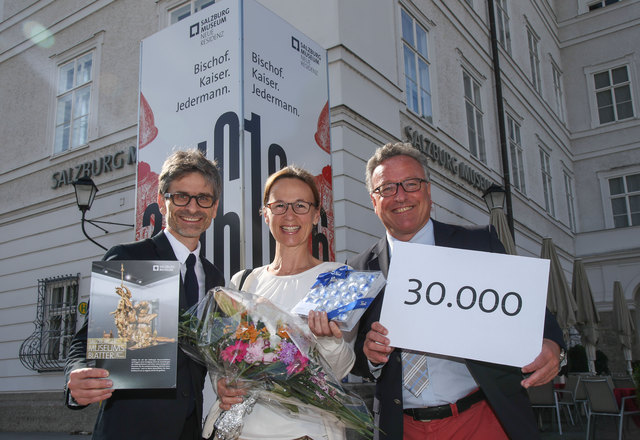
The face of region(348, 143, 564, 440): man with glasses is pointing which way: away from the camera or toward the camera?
toward the camera

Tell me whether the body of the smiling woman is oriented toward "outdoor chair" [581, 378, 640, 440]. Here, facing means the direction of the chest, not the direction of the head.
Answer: no

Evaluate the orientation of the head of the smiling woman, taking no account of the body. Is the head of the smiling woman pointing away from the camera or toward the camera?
toward the camera

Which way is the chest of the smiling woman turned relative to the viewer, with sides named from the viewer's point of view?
facing the viewer

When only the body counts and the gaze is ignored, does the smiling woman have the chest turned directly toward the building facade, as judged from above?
no

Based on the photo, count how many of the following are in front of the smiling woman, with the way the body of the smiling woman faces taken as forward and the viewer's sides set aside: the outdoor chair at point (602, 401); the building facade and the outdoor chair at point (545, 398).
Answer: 0

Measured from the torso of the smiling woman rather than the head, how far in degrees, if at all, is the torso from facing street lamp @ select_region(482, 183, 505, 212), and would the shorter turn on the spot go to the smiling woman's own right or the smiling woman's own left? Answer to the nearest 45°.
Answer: approximately 135° to the smiling woman's own left

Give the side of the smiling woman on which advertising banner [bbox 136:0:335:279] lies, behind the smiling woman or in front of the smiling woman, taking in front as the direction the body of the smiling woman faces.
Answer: behind

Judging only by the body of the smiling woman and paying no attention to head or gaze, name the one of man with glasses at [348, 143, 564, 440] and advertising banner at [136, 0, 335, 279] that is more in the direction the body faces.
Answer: the man with glasses

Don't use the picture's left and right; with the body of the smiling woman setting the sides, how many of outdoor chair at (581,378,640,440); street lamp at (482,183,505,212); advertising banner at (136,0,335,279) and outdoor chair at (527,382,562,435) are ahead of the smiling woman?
0

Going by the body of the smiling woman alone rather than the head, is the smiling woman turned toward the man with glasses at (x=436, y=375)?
no

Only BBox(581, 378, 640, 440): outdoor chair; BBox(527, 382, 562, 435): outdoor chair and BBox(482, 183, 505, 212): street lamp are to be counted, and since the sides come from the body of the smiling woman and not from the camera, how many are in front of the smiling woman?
0

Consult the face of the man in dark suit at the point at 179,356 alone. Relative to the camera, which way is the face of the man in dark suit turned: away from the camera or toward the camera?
toward the camera
